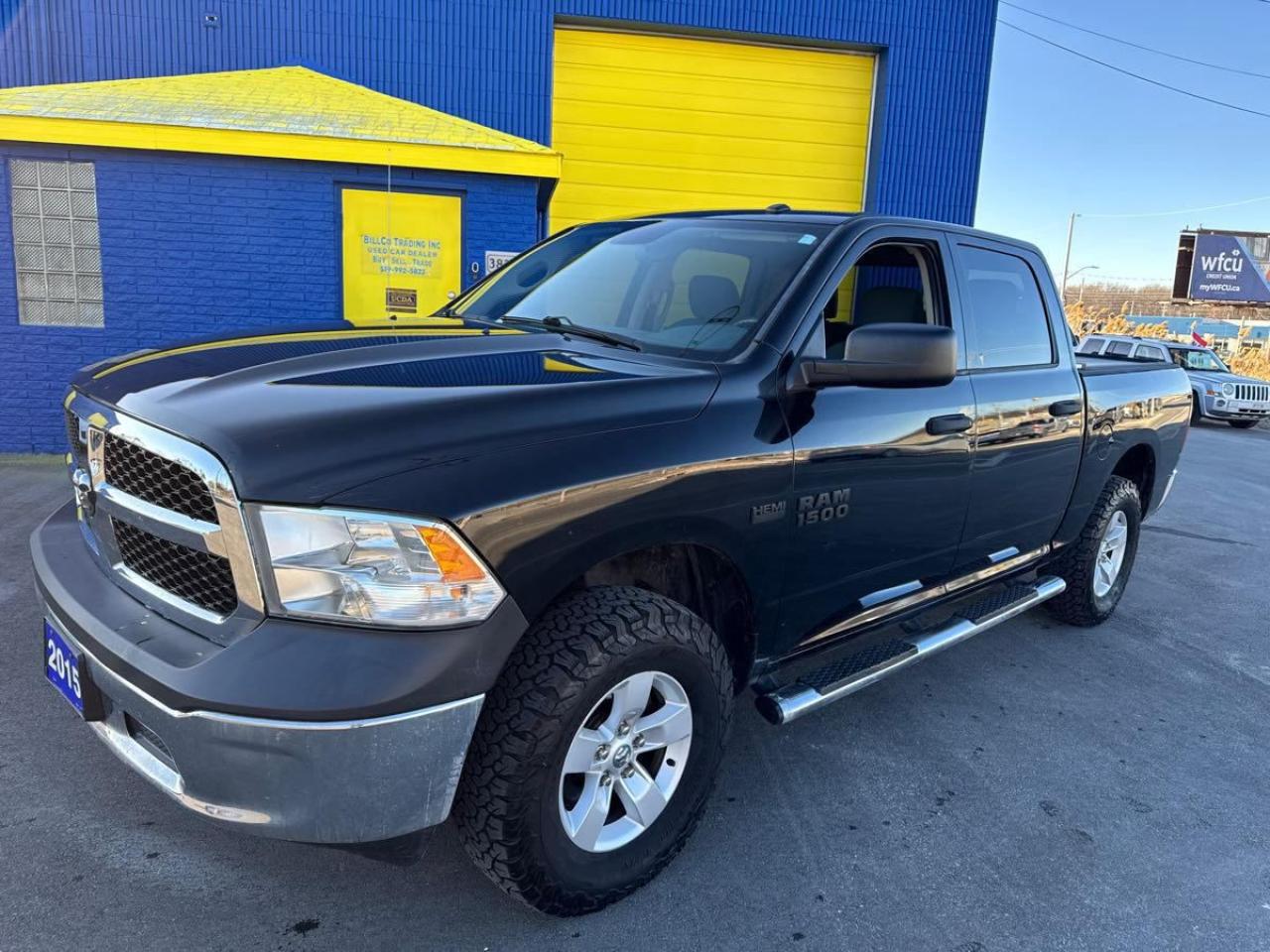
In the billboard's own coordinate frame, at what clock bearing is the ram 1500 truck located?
The ram 1500 truck is roughly at 12 o'clock from the billboard.

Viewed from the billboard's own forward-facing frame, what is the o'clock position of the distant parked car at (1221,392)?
The distant parked car is roughly at 12 o'clock from the billboard.

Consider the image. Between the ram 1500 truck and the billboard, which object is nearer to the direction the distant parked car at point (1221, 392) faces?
the ram 1500 truck

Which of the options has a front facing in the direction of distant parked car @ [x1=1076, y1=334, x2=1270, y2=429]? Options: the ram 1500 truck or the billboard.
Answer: the billboard

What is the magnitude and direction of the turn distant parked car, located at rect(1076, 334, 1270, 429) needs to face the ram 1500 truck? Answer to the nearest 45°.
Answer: approximately 45° to its right

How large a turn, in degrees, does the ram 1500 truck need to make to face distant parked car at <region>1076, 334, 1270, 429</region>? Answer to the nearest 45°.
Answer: approximately 180°

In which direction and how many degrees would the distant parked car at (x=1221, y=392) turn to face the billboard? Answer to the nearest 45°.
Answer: approximately 135° to its left

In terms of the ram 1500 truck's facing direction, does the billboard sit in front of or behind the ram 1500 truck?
behind

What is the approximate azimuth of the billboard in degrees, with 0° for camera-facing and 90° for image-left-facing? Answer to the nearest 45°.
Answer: approximately 0°
